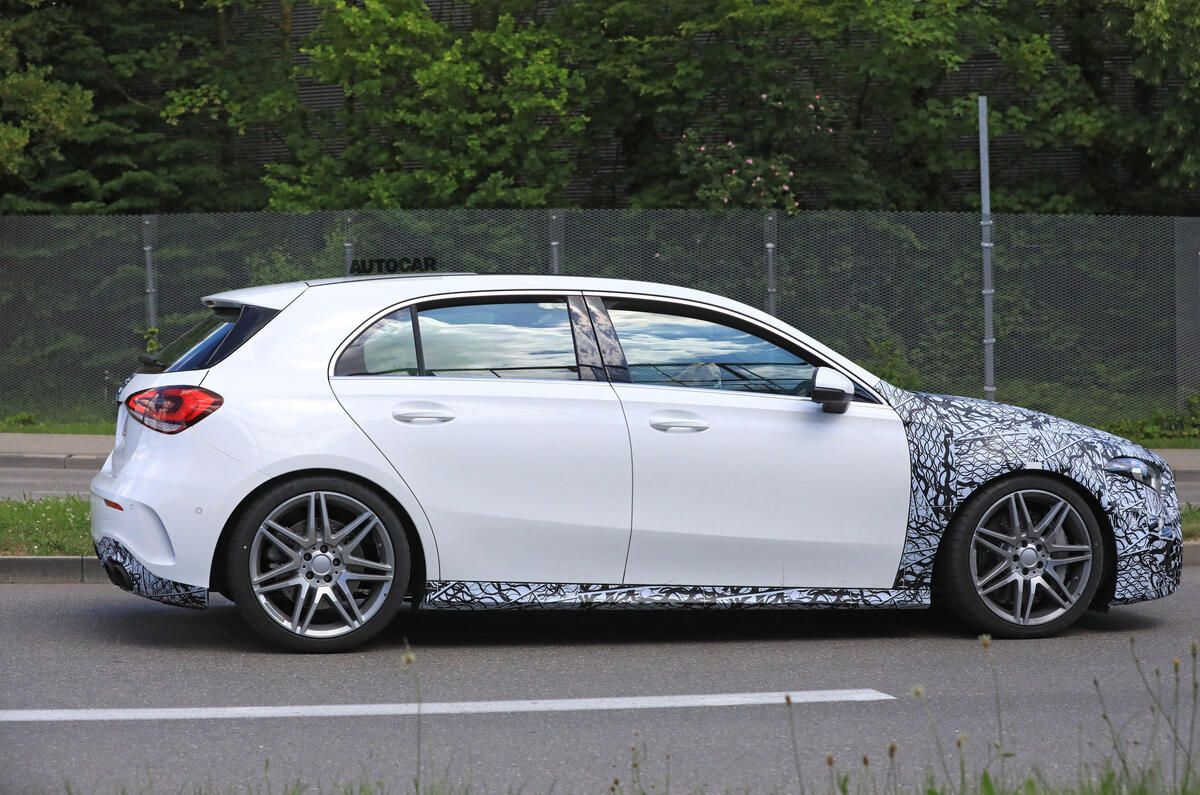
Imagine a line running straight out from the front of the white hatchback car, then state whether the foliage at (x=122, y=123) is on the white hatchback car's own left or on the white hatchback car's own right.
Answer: on the white hatchback car's own left

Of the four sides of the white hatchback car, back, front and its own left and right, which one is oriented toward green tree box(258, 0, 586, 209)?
left

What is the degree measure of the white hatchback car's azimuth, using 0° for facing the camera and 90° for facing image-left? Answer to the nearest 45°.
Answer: approximately 270°

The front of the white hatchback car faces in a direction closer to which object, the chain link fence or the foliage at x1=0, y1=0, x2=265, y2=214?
the chain link fence

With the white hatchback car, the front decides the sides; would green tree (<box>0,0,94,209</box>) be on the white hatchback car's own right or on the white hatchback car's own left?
on the white hatchback car's own left

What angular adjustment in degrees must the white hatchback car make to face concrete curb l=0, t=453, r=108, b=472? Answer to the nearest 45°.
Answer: approximately 135° to its left

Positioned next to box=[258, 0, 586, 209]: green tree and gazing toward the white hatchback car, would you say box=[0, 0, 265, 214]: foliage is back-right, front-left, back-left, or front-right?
back-right

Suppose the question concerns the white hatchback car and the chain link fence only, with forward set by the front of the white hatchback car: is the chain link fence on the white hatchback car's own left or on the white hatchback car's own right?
on the white hatchback car's own left
